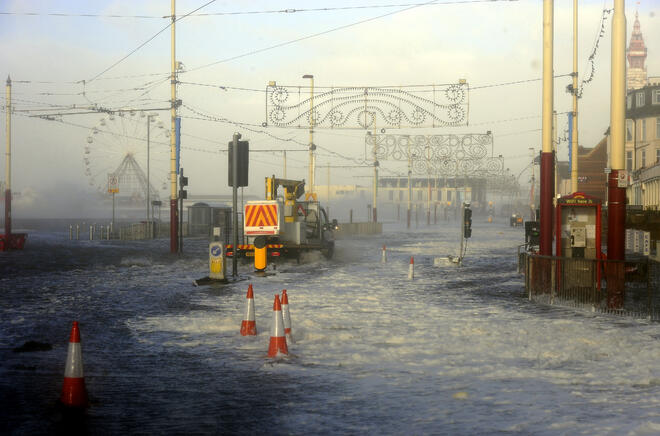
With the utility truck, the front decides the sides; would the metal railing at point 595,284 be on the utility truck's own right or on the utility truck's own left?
on the utility truck's own right

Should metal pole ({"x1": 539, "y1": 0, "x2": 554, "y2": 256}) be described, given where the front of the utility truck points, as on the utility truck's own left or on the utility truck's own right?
on the utility truck's own right

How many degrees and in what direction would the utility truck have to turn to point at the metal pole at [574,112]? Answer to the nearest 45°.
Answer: approximately 45° to its right

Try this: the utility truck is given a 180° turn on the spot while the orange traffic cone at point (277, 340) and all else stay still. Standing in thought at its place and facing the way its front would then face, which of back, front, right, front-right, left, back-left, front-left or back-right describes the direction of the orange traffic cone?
front-left

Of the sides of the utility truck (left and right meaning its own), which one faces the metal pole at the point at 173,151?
left

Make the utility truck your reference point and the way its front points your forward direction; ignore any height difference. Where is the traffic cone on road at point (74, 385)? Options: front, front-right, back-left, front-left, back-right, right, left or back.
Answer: back-right

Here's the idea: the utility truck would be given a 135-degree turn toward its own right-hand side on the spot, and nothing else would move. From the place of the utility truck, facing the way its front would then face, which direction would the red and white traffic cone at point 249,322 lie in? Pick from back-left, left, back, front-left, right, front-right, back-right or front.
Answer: front

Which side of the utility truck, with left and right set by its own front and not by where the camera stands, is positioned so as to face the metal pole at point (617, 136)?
right

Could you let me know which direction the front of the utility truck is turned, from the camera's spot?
facing away from the viewer and to the right of the viewer

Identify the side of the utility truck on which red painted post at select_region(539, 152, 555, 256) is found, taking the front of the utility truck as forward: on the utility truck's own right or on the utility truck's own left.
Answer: on the utility truck's own right
